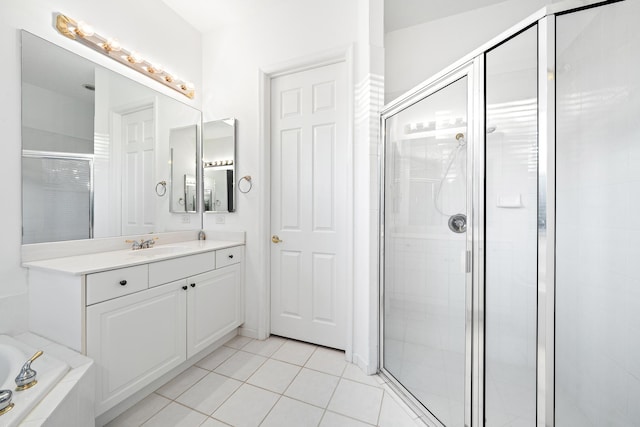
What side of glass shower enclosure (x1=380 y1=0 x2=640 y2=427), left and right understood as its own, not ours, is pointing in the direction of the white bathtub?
front

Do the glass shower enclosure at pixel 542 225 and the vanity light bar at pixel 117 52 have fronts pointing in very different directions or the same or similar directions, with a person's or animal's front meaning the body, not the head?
very different directions

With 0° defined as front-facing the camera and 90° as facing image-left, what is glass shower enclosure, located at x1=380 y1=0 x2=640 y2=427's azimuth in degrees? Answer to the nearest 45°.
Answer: approximately 45°

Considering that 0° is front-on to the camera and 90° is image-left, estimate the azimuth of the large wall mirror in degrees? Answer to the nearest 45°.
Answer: approximately 315°

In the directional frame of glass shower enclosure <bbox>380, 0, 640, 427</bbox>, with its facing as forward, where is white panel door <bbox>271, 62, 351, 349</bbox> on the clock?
The white panel door is roughly at 2 o'clock from the glass shower enclosure.

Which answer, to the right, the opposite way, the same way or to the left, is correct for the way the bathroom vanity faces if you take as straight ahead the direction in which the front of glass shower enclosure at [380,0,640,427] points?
the opposite way

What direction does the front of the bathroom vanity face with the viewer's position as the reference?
facing the viewer and to the right of the viewer

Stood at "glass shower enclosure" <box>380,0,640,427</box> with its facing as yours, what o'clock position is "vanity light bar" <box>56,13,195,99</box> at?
The vanity light bar is roughly at 1 o'clock from the glass shower enclosure.
